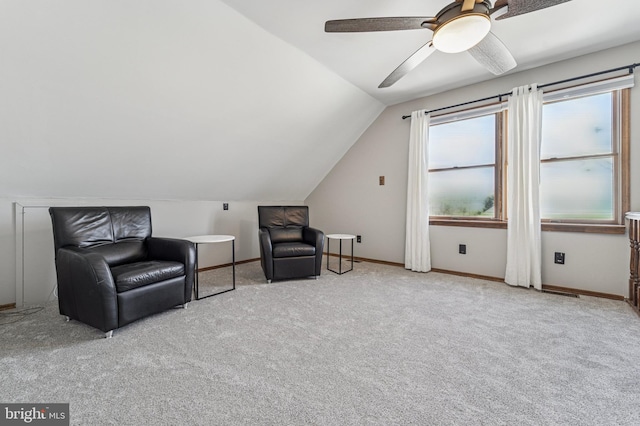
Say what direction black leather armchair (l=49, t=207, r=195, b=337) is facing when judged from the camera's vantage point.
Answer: facing the viewer and to the right of the viewer

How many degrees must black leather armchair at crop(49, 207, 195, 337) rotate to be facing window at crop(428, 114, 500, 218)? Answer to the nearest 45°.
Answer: approximately 45° to its left

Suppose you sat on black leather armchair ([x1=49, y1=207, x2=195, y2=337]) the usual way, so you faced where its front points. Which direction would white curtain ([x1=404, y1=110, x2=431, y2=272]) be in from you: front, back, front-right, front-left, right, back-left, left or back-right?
front-left

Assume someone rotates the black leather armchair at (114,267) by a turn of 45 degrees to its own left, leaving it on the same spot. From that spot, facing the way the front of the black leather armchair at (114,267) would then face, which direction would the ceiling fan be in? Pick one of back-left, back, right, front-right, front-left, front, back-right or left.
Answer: front-right

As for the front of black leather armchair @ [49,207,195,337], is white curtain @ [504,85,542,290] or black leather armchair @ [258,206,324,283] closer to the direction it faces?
the white curtain

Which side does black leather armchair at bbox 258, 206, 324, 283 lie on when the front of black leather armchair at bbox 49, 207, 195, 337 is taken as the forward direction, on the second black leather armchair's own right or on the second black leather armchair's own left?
on the second black leather armchair's own left

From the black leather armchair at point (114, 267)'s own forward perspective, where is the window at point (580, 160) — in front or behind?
in front
